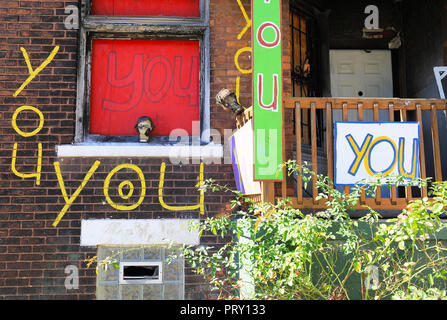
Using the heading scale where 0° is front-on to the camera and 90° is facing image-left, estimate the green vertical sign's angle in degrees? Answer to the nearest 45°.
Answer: approximately 0°

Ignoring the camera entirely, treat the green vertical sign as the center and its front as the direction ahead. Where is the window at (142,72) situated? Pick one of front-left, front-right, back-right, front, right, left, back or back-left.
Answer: back-right

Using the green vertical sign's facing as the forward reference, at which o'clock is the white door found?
The white door is roughly at 7 o'clock from the green vertical sign.

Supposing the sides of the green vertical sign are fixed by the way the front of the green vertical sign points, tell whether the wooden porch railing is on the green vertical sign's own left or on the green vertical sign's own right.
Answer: on the green vertical sign's own left

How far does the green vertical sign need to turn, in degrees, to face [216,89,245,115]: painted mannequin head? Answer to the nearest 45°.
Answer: approximately 135° to its right

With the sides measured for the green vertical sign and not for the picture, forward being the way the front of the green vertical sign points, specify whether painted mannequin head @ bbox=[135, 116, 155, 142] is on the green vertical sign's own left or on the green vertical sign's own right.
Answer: on the green vertical sign's own right
